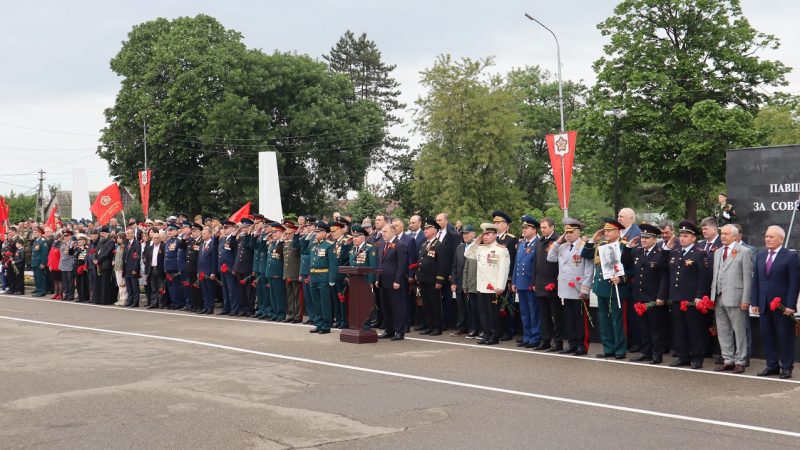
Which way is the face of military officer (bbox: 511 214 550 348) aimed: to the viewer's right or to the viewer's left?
to the viewer's left

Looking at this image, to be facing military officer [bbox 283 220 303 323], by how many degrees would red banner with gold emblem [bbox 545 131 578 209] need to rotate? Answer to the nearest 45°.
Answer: approximately 45° to its right

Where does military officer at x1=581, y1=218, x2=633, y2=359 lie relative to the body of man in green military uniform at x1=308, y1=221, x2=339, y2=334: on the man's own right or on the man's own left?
on the man's own left

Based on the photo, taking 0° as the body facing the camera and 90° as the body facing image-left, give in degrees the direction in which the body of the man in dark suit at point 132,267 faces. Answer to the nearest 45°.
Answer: approximately 45°

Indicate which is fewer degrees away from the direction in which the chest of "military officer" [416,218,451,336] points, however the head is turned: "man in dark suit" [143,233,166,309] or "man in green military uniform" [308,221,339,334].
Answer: the man in green military uniform

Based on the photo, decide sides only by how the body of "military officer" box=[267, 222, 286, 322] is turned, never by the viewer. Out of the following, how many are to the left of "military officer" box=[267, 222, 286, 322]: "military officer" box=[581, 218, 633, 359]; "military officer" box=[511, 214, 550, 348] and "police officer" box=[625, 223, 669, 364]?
3

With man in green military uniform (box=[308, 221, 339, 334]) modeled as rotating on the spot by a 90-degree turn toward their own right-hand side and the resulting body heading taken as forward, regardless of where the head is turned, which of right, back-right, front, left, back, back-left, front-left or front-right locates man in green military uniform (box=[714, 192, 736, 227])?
back-right
